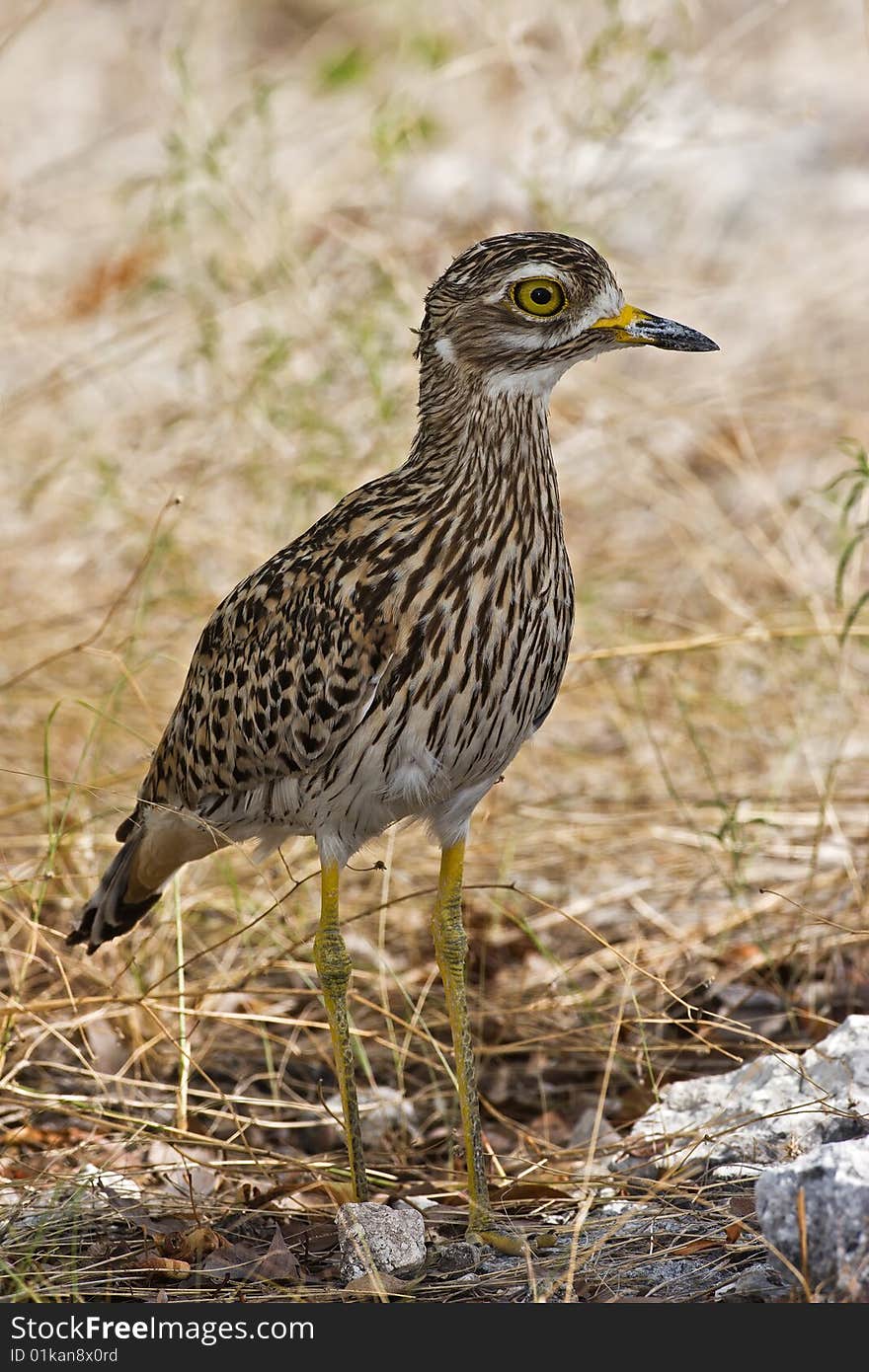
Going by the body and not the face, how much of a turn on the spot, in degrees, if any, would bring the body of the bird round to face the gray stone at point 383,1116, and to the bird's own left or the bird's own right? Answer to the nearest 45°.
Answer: approximately 135° to the bird's own left

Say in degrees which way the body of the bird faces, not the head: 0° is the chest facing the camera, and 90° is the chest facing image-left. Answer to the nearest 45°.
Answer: approximately 315°
